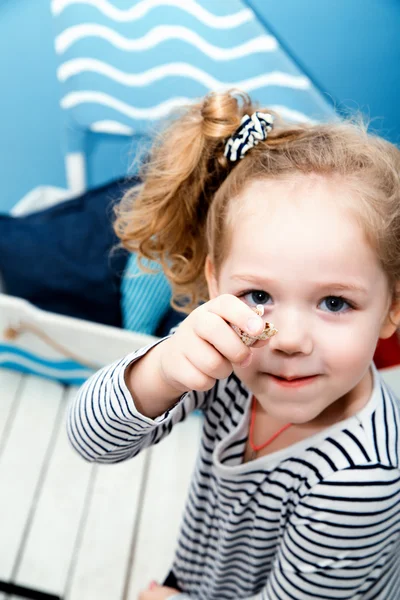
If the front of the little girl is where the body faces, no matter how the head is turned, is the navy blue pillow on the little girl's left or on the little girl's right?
on the little girl's right

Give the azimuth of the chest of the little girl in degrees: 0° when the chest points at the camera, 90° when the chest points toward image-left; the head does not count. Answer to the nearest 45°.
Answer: approximately 45°

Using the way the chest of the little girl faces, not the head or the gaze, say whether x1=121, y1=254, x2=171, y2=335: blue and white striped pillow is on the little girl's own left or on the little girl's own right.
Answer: on the little girl's own right
